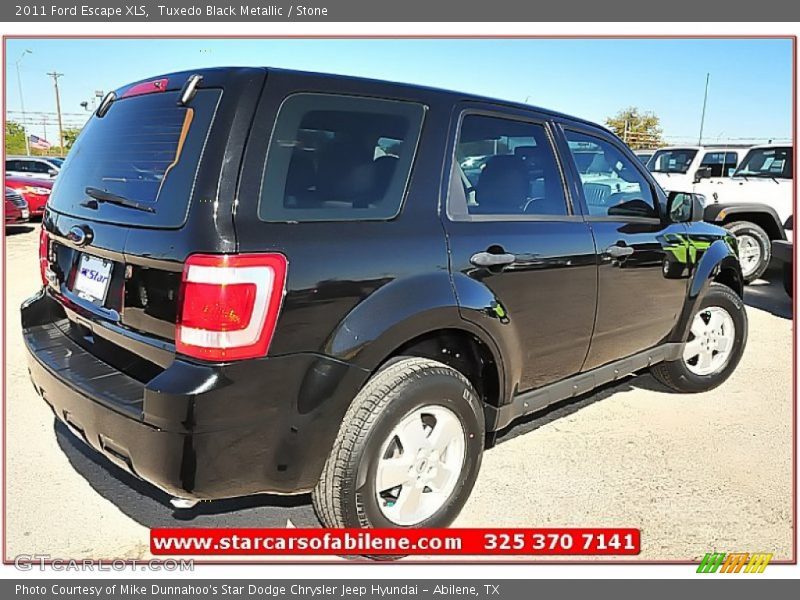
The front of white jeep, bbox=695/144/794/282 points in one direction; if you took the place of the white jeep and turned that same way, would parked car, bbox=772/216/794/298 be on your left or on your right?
on your left

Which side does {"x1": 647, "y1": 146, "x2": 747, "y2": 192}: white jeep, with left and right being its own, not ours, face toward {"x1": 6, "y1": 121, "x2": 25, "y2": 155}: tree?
right

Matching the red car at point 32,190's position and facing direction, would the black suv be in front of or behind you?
in front

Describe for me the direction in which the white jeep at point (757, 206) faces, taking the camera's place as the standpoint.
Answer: facing the viewer and to the left of the viewer

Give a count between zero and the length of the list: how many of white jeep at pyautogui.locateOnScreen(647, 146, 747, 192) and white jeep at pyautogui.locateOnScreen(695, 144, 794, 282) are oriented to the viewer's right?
0

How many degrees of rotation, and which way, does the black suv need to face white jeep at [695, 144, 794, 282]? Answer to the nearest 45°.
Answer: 0° — it already faces it

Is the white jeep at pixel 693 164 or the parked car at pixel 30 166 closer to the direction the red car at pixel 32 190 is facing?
the white jeep

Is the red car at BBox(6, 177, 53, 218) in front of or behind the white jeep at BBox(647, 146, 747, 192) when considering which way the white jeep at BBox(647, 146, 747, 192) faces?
in front

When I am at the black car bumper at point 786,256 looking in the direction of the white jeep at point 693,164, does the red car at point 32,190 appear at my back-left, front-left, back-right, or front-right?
front-left

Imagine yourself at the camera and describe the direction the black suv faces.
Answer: facing away from the viewer and to the right of the viewer

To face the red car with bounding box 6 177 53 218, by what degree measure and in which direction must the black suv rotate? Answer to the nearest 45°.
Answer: approximately 90° to its left

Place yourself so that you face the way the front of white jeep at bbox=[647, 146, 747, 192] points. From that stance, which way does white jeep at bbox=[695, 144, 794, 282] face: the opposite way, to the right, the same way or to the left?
the same way

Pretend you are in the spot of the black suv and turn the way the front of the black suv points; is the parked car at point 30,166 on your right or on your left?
on your left

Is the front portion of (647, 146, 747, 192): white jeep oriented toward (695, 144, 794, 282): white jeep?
no
